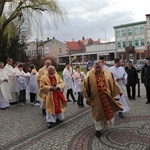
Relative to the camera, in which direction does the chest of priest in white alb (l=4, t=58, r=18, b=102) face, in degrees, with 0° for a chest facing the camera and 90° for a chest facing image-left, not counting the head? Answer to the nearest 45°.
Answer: approximately 315°

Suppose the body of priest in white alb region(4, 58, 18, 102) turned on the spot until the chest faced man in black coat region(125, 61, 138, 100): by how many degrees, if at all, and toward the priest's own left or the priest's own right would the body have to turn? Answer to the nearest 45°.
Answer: approximately 45° to the priest's own left

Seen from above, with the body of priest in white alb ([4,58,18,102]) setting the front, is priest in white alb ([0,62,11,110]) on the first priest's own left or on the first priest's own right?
on the first priest's own right

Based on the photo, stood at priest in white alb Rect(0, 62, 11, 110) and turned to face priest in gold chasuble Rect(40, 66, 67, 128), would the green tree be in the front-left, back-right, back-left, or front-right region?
back-left

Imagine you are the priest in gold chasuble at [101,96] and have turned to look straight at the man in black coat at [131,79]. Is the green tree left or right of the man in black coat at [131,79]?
left

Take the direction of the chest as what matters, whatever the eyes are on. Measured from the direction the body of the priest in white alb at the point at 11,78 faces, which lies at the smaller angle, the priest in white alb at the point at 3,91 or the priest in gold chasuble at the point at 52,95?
the priest in gold chasuble

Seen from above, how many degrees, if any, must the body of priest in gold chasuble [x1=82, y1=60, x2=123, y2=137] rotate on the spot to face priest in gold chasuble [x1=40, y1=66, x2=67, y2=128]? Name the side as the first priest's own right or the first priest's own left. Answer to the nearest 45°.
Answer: approximately 135° to the first priest's own right

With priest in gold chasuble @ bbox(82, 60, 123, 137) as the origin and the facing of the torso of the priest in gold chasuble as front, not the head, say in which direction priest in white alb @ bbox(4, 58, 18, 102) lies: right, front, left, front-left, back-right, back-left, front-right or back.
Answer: back-right

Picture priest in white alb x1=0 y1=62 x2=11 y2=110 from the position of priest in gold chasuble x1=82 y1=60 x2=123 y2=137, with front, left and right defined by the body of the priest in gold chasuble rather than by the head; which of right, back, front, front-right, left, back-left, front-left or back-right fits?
back-right

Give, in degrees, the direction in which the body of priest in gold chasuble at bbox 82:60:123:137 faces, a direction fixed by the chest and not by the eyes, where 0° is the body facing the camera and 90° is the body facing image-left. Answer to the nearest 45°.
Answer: approximately 0°
